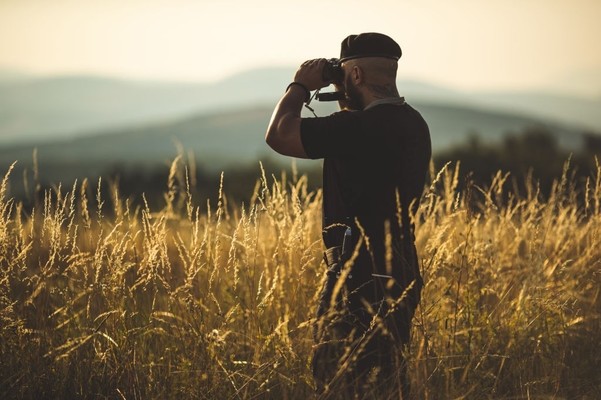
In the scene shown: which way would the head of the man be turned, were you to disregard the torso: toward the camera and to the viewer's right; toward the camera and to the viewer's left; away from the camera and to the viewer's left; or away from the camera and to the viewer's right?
away from the camera and to the viewer's left

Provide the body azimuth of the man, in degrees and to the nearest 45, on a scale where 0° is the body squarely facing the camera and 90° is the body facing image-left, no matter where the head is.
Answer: approximately 135°
